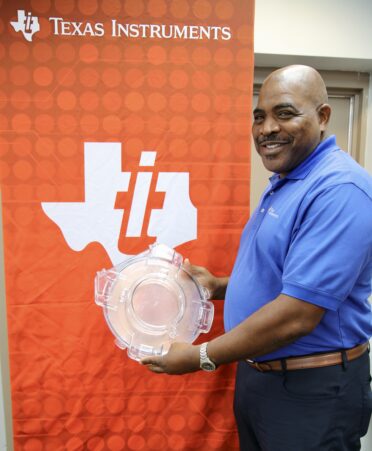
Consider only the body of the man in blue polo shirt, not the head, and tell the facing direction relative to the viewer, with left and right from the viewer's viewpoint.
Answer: facing the viewer and to the left of the viewer

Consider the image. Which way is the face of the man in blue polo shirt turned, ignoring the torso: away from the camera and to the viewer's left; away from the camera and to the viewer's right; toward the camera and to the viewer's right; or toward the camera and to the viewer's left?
toward the camera and to the viewer's left

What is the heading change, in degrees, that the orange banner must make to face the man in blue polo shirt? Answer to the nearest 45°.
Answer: approximately 45° to its left

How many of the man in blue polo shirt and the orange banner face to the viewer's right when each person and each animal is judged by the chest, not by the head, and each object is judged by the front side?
0

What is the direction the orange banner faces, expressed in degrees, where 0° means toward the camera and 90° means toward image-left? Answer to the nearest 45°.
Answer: approximately 0°
